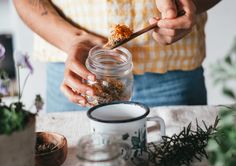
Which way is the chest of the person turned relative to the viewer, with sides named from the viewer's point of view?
facing the viewer

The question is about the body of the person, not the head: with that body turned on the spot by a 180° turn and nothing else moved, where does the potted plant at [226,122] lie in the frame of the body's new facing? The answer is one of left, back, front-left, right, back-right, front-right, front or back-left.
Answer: back
